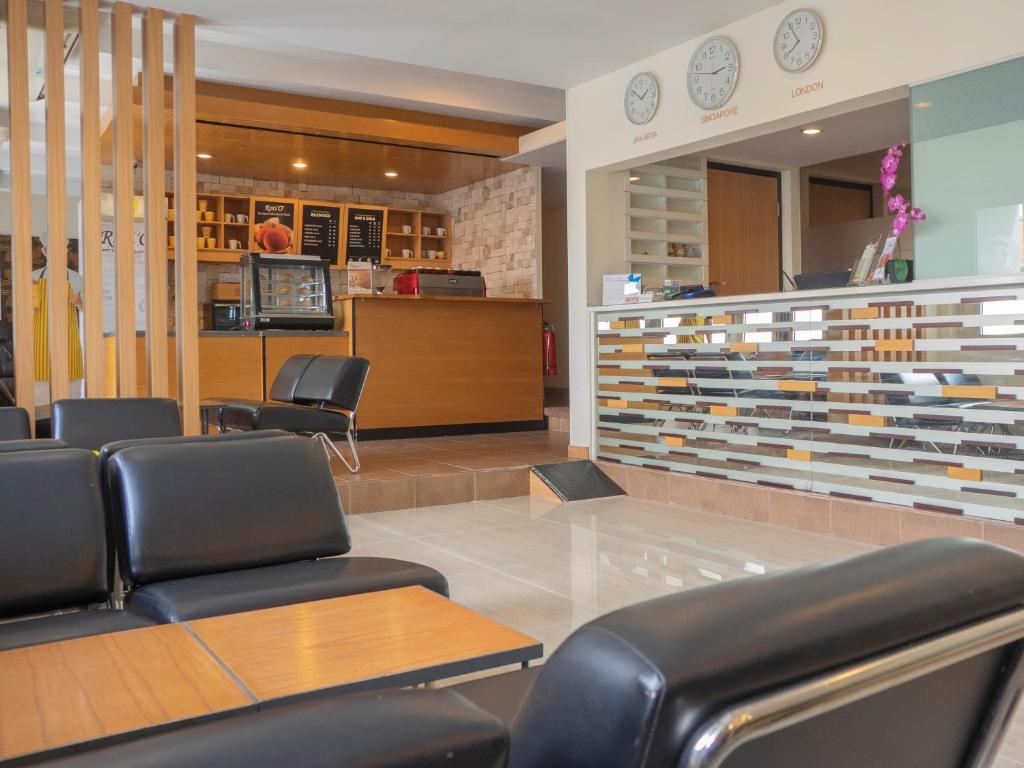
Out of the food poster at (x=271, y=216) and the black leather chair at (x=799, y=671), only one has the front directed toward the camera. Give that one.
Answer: the food poster

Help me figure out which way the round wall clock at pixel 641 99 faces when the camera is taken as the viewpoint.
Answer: facing the viewer and to the left of the viewer

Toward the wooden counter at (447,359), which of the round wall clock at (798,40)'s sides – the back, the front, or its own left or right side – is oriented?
right

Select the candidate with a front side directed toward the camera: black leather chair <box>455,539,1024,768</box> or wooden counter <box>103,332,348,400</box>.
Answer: the wooden counter

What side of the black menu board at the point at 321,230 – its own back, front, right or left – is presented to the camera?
front

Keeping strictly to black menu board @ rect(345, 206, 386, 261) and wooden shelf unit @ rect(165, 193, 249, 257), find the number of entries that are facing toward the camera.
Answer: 2

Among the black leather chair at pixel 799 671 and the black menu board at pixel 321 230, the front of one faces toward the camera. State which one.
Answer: the black menu board

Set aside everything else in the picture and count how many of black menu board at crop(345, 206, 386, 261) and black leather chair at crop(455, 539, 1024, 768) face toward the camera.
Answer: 1

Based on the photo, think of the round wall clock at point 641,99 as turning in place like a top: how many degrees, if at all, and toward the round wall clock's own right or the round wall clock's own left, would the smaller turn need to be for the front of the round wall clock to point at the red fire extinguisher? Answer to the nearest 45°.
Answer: approximately 135° to the round wall clock's own right

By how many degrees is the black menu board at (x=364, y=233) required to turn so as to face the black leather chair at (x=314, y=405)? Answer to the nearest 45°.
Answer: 0° — it already faces it

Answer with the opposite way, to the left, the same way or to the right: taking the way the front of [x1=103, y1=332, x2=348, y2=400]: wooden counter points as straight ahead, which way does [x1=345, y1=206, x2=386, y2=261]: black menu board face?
the same way

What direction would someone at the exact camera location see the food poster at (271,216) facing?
facing the viewer

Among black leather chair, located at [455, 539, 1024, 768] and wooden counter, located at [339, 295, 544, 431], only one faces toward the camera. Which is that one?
the wooden counter

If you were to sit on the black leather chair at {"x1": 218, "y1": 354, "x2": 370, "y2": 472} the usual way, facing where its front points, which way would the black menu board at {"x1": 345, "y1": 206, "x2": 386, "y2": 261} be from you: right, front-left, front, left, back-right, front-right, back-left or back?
back-right

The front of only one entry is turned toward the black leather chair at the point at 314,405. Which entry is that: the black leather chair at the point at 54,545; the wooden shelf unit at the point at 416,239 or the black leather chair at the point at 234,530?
the wooden shelf unit

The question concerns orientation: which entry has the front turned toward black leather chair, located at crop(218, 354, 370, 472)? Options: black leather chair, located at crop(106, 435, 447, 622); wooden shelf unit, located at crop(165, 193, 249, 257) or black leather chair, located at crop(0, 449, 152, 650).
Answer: the wooden shelf unit

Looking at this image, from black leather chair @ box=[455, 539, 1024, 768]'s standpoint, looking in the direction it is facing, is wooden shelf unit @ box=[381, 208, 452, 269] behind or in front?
in front

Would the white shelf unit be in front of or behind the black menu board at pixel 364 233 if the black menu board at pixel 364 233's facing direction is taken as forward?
in front

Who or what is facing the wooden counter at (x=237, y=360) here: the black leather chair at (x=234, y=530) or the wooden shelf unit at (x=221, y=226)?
the wooden shelf unit

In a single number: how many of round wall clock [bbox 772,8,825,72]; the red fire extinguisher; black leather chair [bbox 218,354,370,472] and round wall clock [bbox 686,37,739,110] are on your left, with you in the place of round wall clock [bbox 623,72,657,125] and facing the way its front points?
2
